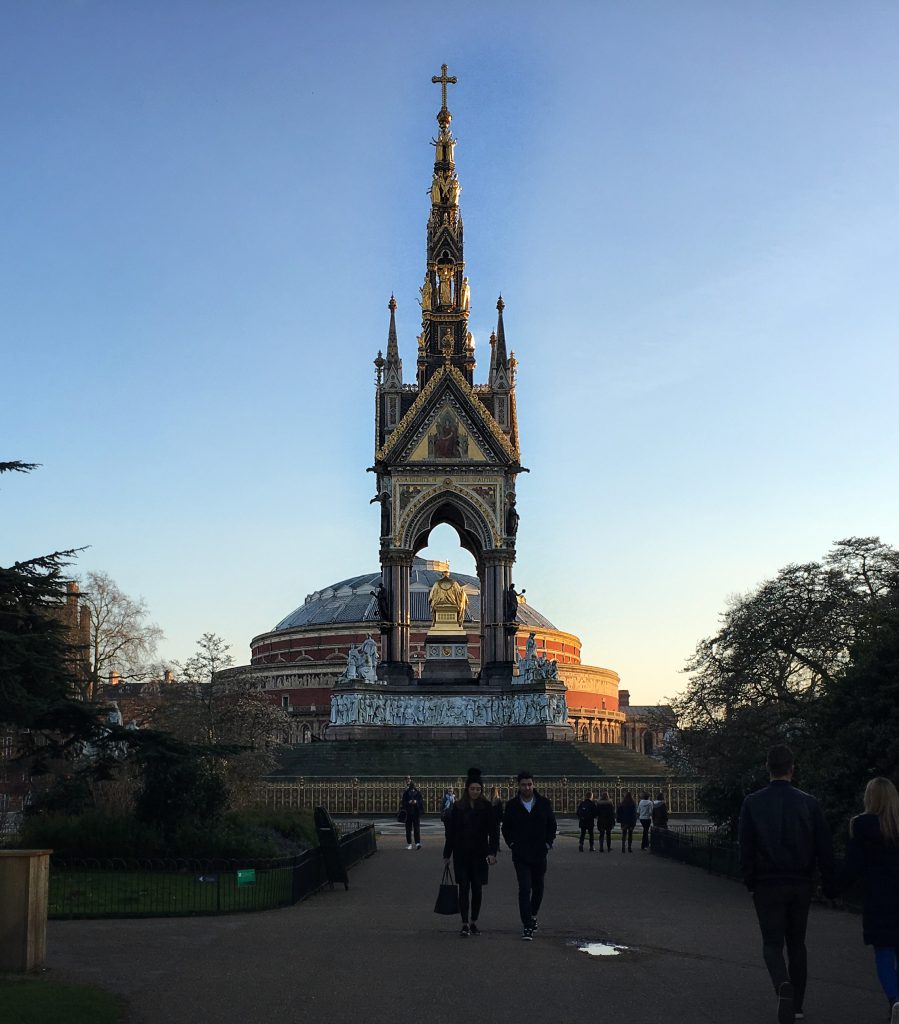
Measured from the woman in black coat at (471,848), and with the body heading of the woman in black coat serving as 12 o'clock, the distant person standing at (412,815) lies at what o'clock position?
The distant person standing is roughly at 6 o'clock from the woman in black coat.

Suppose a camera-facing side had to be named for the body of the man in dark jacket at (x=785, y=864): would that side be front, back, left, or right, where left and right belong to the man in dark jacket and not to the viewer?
back

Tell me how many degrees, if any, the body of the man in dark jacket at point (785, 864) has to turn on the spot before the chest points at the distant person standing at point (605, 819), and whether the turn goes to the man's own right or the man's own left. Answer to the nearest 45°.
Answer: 0° — they already face them

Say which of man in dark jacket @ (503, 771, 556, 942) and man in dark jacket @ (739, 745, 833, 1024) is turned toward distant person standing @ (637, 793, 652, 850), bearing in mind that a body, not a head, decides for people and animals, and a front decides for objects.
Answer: man in dark jacket @ (739, 745, 833, 1024)

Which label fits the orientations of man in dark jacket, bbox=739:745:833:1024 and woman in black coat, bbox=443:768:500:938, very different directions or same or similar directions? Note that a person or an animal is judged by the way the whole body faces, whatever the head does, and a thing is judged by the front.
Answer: very different directions

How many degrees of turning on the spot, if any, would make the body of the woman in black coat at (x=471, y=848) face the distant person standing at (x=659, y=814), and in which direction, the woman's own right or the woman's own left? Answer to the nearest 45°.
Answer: approximately 180°

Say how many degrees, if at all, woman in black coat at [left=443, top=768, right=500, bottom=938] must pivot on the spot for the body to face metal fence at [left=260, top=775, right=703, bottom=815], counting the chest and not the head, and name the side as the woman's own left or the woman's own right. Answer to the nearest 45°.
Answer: approximately 180°

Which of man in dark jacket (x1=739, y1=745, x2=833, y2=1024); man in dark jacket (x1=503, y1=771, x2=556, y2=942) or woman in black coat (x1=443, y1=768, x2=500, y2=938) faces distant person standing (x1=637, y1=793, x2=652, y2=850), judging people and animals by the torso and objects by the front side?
man in dark jacket (x1=739, y1=745, x2=833, y2=1024)

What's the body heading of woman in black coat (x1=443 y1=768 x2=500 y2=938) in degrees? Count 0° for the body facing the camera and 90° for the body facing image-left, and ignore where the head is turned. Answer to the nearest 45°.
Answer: approximately 0°

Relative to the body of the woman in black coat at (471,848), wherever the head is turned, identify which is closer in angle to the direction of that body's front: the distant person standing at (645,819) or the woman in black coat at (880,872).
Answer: the woman in black coat

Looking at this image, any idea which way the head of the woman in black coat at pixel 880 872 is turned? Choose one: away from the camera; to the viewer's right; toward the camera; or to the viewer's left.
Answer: away from the camera

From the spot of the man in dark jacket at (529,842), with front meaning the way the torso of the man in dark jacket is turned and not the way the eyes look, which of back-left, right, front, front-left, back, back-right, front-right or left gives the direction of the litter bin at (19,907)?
front-right

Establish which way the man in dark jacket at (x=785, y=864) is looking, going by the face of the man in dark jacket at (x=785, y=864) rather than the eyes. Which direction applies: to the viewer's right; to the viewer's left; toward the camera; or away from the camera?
away from the camera

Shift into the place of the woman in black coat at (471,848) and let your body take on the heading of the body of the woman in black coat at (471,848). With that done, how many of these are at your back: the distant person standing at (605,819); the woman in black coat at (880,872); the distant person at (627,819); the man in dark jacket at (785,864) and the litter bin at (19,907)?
2
